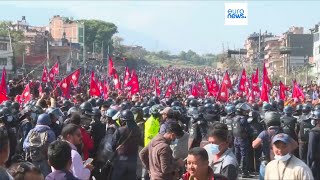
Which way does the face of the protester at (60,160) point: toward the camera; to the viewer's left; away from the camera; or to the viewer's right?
away from the camera

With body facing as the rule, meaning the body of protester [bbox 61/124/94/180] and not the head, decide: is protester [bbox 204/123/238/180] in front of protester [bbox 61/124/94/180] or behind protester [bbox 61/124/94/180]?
in front

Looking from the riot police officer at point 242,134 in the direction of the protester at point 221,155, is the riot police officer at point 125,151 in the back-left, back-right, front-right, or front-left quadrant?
front-right

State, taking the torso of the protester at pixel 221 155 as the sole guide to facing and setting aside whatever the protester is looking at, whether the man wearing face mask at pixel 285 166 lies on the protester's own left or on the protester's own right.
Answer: on the protester's own left

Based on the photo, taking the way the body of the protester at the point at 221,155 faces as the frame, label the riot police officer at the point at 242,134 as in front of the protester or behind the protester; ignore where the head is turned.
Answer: behind

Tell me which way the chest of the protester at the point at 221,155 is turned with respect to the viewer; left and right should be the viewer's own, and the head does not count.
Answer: facing the viewer and to the left of the viewer

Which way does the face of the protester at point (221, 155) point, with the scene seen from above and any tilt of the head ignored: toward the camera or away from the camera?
toward the camera
